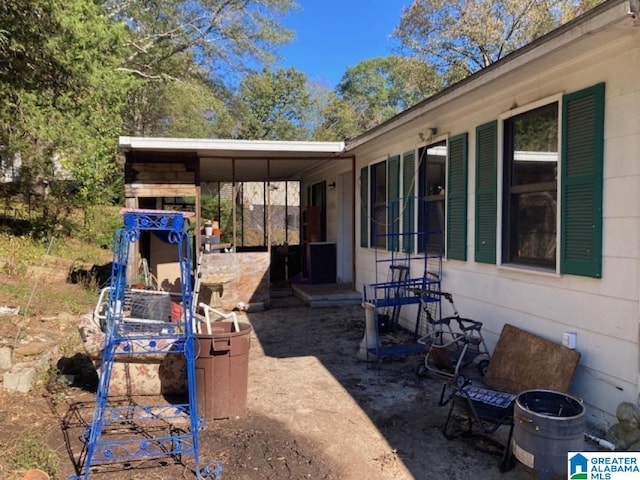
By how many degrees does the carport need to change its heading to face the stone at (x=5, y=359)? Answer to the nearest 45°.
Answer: approximately 45° to its right

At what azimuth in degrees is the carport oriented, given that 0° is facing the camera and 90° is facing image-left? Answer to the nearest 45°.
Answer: approximately 0°

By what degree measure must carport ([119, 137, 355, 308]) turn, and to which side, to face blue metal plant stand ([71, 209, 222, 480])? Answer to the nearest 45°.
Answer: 0° — it already faces it

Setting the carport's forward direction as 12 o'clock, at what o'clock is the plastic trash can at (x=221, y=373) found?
The plastic trash can is roughly at 12 o'clock from the carport.

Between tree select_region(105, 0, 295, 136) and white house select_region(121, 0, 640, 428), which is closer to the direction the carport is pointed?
the white house

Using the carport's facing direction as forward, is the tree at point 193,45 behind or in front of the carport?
behind

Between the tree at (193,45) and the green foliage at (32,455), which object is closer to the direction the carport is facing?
the green foliage

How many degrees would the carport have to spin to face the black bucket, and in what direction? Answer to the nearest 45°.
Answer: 0° — it already faces it

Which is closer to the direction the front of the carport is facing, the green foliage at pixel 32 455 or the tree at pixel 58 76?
the green foliage

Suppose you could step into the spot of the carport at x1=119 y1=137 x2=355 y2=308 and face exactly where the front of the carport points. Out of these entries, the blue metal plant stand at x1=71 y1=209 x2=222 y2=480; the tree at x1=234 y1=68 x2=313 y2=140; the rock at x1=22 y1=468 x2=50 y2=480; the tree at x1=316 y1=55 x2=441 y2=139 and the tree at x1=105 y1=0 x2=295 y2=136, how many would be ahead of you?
2

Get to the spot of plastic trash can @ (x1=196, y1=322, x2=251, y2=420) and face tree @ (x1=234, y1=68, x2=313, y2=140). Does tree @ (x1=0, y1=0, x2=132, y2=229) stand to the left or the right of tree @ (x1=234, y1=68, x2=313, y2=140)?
left
